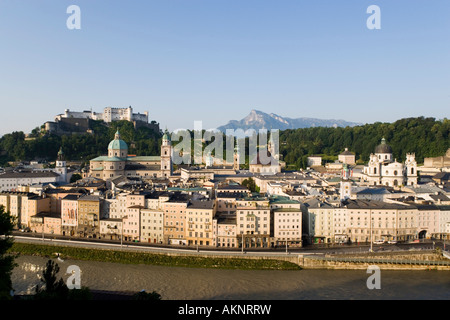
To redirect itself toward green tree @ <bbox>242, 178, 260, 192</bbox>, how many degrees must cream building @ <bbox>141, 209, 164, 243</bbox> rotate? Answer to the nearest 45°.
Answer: approximately 135° to its left

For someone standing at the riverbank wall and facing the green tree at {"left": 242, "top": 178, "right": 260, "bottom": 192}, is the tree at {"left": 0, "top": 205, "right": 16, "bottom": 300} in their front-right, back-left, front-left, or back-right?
back-left

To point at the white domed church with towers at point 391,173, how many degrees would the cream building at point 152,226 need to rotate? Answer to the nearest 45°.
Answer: approximately 135° to its left

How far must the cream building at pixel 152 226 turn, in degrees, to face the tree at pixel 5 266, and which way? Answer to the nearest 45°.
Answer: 0° — it already faces it

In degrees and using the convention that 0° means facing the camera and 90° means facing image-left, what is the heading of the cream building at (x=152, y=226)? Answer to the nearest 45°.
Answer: approximately 0°

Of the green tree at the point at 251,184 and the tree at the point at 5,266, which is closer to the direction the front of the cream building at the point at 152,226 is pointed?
the tree
